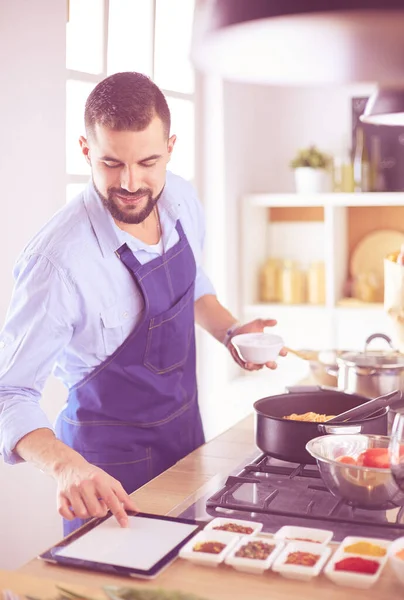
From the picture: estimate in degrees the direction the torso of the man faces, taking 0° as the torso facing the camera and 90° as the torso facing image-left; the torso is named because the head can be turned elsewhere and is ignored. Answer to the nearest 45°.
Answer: approximately 315°

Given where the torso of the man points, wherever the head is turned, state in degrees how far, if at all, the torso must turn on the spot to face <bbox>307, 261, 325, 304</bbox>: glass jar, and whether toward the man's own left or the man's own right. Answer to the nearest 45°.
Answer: approximately 90° to the man's own left

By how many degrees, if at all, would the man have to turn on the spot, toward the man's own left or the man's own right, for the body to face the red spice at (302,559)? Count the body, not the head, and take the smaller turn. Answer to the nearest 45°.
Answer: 0° — they already face it

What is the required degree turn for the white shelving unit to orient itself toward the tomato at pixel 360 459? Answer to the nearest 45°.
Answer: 0° — it already faces it

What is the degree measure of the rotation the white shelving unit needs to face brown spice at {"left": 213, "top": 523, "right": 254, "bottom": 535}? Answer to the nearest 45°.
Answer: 0° — it already faces it

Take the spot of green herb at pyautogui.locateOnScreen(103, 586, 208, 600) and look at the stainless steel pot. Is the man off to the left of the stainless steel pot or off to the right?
left
